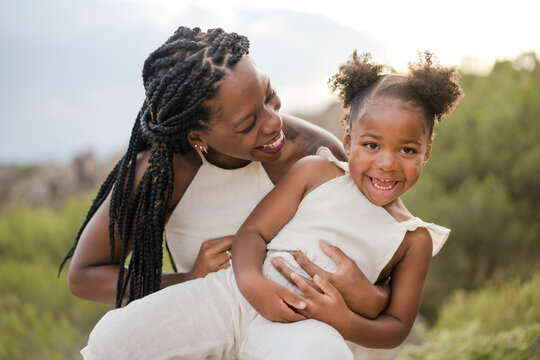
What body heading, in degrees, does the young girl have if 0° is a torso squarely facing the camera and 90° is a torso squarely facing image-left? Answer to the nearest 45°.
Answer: approximately 0°

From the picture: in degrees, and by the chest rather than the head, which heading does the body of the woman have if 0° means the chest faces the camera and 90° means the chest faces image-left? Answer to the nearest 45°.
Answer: approximately 315°
